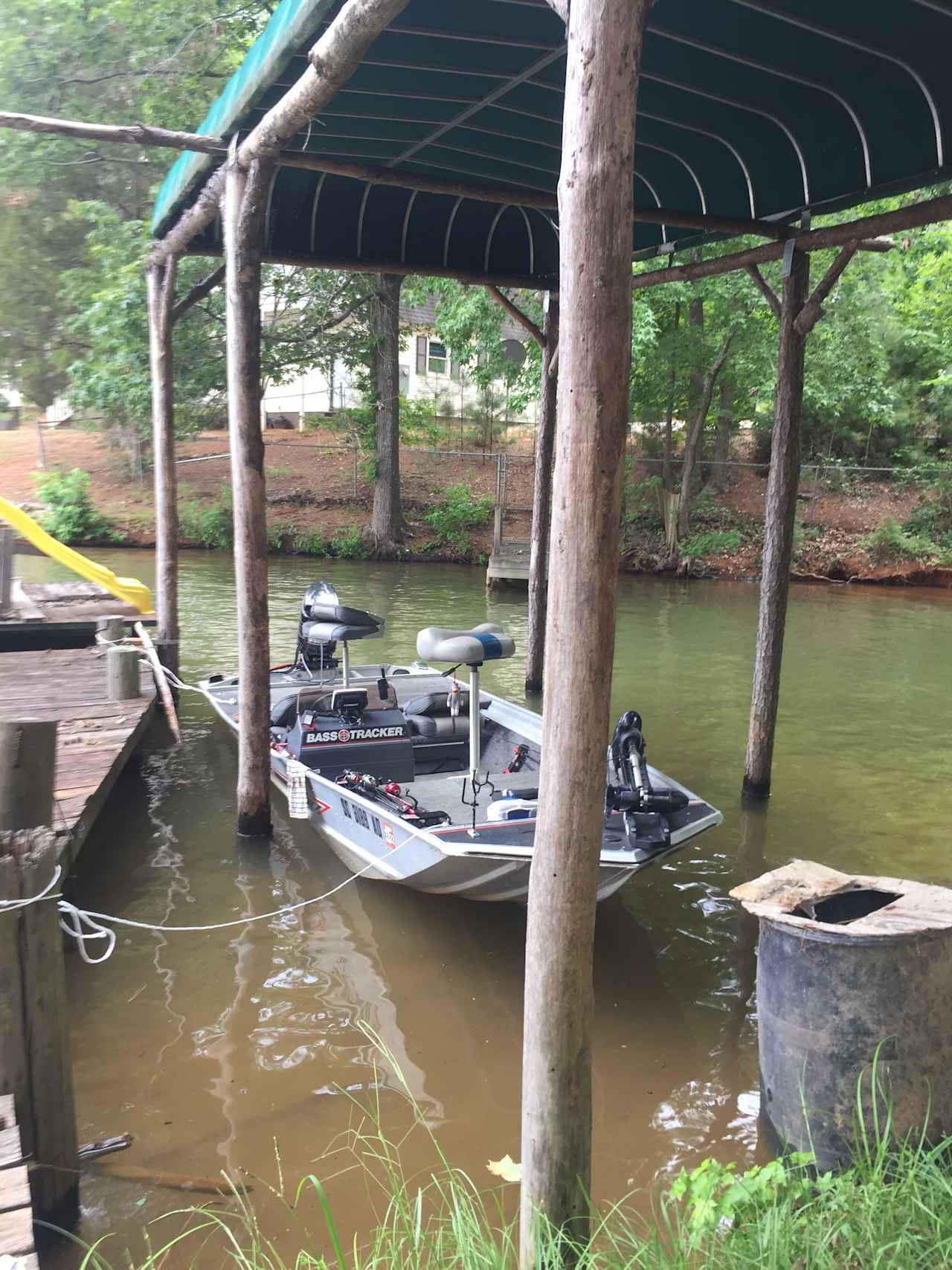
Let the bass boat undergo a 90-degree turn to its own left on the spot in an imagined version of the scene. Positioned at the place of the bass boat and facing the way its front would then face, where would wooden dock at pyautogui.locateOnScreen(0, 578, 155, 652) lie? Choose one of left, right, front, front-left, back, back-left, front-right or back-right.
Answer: left

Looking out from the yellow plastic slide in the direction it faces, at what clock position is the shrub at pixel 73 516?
The shrub is roughly at 9 o'clock from the yellow plastic slide.

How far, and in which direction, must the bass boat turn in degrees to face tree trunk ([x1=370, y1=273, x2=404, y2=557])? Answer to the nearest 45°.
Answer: approximately 135° to its left

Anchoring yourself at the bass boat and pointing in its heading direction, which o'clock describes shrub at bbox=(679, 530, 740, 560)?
The shrub is roughly at 8 o'clock from the bass boat.

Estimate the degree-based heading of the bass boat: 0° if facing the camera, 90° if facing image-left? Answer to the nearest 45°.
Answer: approximately 315°

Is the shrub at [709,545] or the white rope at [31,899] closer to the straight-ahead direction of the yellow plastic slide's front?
the shrub

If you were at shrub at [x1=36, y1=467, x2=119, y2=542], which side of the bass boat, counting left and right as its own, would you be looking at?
back

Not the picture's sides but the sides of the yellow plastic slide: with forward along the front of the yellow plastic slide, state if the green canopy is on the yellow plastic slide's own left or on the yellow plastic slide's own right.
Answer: on the yellow plastic slide's own right

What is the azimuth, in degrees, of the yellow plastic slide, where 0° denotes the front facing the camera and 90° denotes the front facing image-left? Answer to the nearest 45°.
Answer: approximately 270°

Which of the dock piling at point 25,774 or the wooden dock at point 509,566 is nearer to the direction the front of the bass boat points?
the dock piling

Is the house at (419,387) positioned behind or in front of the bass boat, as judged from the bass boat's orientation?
behind

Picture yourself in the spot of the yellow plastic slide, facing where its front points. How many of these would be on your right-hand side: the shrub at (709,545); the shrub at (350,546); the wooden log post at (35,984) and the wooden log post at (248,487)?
2

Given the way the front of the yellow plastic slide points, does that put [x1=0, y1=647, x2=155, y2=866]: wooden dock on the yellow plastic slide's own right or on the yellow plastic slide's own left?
on the yellow plastic slide's own right

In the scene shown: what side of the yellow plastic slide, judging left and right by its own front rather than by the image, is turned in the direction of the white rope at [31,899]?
right

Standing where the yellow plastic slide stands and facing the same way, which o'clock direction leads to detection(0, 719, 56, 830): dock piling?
The dock piling is roughly at 3 o'clock from the yellow plastic slide.

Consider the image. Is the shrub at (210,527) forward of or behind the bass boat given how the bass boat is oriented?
behind
